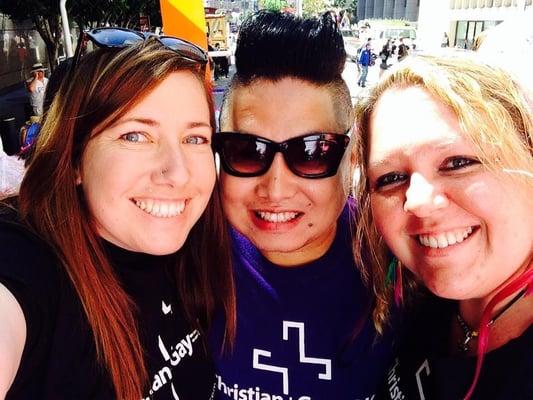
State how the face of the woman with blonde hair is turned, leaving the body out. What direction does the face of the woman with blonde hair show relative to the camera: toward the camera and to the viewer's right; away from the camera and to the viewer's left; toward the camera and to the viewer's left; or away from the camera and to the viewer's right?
toward the camera and to the viewer's left

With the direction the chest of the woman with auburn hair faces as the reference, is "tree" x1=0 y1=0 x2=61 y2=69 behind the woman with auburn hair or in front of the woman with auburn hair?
behind

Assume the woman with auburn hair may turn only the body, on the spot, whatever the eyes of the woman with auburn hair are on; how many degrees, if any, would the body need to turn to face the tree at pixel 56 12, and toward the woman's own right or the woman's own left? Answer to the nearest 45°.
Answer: approximately 135° to the woman's own left

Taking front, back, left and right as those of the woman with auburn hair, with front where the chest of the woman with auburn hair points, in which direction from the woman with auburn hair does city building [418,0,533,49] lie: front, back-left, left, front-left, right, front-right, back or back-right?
left

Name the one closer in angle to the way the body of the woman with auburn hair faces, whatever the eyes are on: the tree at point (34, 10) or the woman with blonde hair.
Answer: the woman with blonde hair

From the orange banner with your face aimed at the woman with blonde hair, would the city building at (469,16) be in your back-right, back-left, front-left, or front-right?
back-left

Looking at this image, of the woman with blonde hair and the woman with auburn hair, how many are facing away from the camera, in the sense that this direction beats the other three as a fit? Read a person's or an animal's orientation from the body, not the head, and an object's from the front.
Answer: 0

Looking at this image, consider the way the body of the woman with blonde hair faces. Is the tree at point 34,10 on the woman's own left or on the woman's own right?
on the woman's own right

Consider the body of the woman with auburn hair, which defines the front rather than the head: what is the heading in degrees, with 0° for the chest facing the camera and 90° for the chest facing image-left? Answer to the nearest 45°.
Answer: approximately 315°

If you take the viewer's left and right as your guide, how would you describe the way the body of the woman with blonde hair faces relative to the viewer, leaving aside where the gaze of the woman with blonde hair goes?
facing the viewer and to the left of the viewer

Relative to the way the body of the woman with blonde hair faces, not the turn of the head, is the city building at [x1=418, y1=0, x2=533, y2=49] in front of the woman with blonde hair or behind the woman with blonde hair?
behind

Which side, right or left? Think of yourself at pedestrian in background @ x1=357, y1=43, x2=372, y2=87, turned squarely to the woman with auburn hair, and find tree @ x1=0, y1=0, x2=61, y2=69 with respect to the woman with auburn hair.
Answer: right
